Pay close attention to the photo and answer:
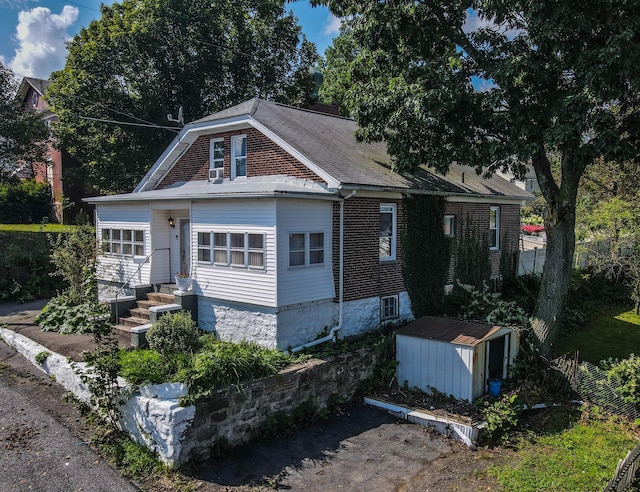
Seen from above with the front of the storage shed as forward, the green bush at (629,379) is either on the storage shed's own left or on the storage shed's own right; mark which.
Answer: on the storage shed's own left

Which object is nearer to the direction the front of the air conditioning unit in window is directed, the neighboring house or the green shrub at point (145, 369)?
the green shrub

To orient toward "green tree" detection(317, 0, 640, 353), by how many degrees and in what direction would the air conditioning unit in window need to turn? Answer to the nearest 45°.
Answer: approximately 90° to its left

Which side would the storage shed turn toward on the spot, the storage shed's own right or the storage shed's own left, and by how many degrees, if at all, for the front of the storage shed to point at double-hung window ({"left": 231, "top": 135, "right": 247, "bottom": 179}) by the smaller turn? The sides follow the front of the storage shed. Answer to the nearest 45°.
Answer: approximately 135° to the storage shed's own right

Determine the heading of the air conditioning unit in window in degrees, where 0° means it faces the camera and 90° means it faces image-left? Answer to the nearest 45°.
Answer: approximately 45°

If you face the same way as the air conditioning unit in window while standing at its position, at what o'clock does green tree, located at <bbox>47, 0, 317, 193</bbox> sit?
The green tree is roughly at 4 o'clock from the air conditioning unit in window.

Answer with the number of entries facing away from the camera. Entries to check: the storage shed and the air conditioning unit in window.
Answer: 0

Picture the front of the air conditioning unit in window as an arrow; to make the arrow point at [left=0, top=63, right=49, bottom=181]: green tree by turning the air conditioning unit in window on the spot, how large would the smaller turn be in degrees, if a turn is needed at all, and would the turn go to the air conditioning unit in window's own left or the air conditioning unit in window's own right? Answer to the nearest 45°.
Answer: approximately 90° to the air conditioning unit in window's own right

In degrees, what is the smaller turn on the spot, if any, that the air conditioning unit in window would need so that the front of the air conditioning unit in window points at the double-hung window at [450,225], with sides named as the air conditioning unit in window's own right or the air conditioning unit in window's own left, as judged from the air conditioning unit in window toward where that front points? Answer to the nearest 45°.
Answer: approximately 135° to the air conditioning unit in window's own left

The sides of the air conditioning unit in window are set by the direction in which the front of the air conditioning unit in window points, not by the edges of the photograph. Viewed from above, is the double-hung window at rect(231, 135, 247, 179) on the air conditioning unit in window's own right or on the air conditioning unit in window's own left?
on the air conditioning unit in window's own left

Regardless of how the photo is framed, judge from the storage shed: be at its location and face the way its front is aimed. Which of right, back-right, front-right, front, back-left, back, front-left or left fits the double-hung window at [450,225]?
back-left

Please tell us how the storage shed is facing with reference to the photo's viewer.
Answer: facing the viewer and to the right of the viewer

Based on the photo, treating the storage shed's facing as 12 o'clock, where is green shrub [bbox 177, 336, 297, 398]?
The green shrub is roughly at 3 o'clock from the storage shed.

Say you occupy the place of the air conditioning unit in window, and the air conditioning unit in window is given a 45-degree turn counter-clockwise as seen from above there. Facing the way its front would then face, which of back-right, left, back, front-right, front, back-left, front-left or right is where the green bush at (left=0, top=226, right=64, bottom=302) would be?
back-right
